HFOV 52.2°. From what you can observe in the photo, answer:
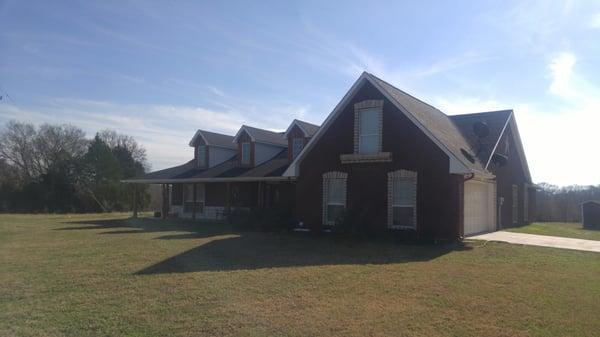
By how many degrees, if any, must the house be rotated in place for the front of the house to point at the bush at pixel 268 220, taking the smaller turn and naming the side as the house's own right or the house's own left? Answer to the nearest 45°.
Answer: approximately 45° to the house's own right

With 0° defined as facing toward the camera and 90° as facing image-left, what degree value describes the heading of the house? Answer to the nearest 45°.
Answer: approximately 45°

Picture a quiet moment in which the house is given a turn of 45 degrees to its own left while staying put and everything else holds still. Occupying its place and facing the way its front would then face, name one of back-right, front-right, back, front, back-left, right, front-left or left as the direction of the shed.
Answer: back-left
